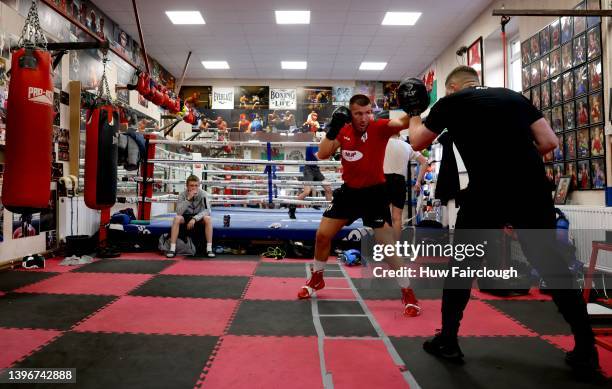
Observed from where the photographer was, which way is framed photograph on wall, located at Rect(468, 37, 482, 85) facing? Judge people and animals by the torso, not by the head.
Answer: facing the viewer and to the left of the viewer

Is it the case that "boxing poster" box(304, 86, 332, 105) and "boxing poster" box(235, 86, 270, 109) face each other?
no

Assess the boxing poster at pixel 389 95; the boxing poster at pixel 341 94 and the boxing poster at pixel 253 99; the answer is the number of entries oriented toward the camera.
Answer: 3

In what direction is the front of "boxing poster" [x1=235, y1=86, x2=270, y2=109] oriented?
toward the camera

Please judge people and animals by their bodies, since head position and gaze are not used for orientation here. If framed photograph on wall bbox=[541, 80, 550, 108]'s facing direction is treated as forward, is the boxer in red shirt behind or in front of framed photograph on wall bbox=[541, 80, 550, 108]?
in front

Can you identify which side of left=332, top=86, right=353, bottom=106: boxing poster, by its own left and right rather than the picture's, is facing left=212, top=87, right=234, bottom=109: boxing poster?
right

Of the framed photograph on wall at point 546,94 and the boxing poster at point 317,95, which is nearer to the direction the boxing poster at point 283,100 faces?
the framed photograph on wall

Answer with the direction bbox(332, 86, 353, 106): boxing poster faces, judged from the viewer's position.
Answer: facing the viewer

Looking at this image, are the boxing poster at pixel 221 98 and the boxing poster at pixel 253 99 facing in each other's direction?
no

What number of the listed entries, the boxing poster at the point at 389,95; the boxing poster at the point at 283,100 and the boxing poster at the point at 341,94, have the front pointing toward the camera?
3

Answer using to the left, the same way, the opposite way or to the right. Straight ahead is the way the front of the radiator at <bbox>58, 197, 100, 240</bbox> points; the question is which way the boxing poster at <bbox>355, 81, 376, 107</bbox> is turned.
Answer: to the right

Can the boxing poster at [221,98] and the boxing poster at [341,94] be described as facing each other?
no

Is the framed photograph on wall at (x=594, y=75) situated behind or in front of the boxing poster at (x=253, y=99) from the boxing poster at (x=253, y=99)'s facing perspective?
in front

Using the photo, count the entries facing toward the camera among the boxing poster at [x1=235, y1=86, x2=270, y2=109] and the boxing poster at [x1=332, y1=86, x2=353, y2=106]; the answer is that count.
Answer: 2

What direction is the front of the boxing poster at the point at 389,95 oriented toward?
toward the camera
